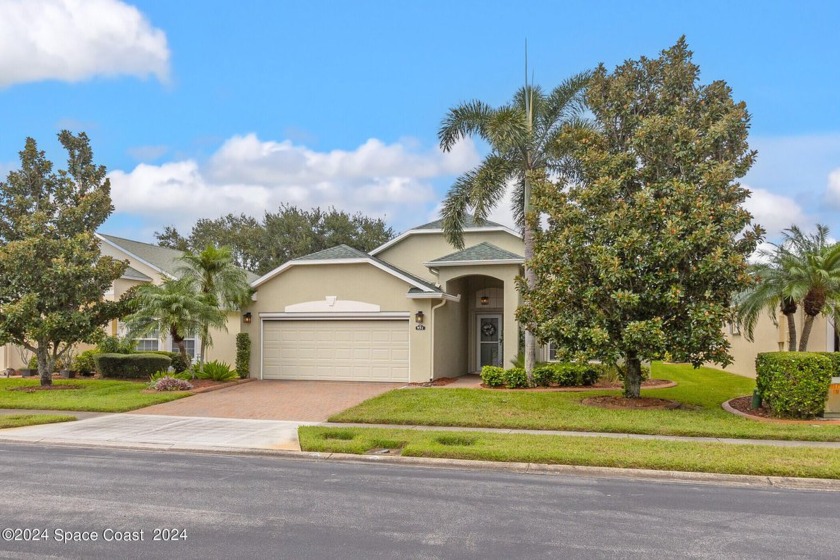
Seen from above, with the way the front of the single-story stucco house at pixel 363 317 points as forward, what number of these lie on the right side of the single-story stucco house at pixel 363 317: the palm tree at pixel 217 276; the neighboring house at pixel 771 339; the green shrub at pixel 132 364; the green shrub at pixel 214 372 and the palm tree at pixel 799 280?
3

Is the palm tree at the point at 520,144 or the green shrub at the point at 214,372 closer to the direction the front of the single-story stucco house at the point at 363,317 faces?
the palm tree

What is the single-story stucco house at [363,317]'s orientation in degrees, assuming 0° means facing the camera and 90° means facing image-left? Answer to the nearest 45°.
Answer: approximately 0°

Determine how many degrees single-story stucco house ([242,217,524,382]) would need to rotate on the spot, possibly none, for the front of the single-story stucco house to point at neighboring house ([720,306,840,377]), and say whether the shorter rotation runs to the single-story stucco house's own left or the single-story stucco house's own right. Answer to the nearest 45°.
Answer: approximately 90° to the single-story stucco house's own left

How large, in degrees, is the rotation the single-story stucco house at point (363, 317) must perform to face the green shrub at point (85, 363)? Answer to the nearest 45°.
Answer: approximately 90° to its right

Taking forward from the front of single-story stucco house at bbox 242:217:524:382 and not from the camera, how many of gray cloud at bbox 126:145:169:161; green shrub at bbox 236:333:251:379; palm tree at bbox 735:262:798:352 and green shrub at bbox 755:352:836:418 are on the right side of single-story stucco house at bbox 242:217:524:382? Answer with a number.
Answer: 2

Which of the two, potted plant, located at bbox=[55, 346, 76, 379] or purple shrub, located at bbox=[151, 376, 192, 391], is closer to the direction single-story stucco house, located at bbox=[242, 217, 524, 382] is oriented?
the purple shrub

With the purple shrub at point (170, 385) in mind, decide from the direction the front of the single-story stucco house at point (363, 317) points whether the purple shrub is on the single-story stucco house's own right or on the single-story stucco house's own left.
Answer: on the single-story stucco house's own right

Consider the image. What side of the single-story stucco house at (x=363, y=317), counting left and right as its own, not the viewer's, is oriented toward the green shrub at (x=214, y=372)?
right

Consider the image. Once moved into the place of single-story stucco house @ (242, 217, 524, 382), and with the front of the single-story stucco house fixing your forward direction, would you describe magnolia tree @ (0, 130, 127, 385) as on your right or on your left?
on your right
